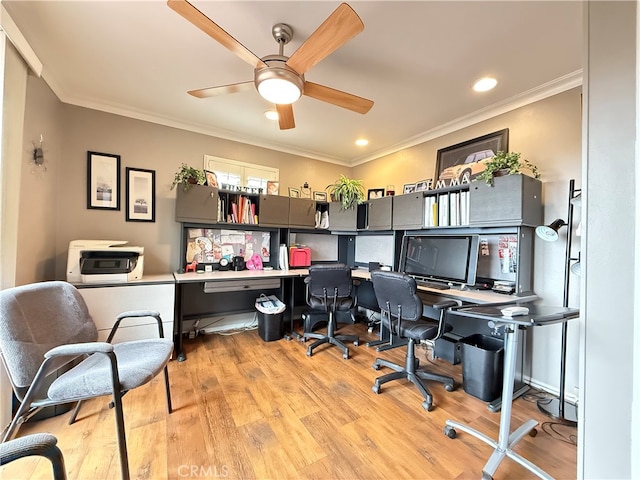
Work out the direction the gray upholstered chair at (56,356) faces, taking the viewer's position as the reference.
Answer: facing the viewer and to the right of the viewer

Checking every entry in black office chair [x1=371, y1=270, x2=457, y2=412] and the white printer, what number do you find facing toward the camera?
1

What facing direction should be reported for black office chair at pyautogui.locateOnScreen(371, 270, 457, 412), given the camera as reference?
facing away from the viewer and to the right of the viewer

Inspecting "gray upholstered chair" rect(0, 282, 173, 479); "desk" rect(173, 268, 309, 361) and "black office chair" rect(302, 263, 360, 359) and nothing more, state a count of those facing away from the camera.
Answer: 1

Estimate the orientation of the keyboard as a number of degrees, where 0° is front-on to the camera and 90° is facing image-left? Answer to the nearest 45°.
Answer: approximately 45°

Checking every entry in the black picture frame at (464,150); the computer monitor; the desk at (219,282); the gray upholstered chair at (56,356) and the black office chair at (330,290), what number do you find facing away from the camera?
1

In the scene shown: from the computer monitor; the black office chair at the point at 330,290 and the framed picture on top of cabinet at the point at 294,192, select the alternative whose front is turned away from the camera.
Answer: the black office chair

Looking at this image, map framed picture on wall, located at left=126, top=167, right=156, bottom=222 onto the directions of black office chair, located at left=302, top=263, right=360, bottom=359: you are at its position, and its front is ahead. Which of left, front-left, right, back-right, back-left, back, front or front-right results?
left

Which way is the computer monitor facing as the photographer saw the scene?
facing the viewer and to the left of the viewer

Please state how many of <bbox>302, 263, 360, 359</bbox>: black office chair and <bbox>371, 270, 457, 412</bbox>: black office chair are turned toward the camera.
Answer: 0

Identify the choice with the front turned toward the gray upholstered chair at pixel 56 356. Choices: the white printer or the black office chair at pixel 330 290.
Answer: the white printer

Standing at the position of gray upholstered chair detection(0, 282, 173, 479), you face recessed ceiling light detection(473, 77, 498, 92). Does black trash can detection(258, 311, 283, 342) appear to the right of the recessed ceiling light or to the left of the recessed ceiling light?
left

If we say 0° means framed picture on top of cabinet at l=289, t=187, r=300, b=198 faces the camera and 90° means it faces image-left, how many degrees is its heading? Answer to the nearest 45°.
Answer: approximately 315°

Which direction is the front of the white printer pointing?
toward the camera

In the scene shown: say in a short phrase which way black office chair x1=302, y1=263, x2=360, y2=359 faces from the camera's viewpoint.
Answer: facing away from the viewer

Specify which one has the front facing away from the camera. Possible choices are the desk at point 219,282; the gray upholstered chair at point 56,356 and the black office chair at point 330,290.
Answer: the black office chair
